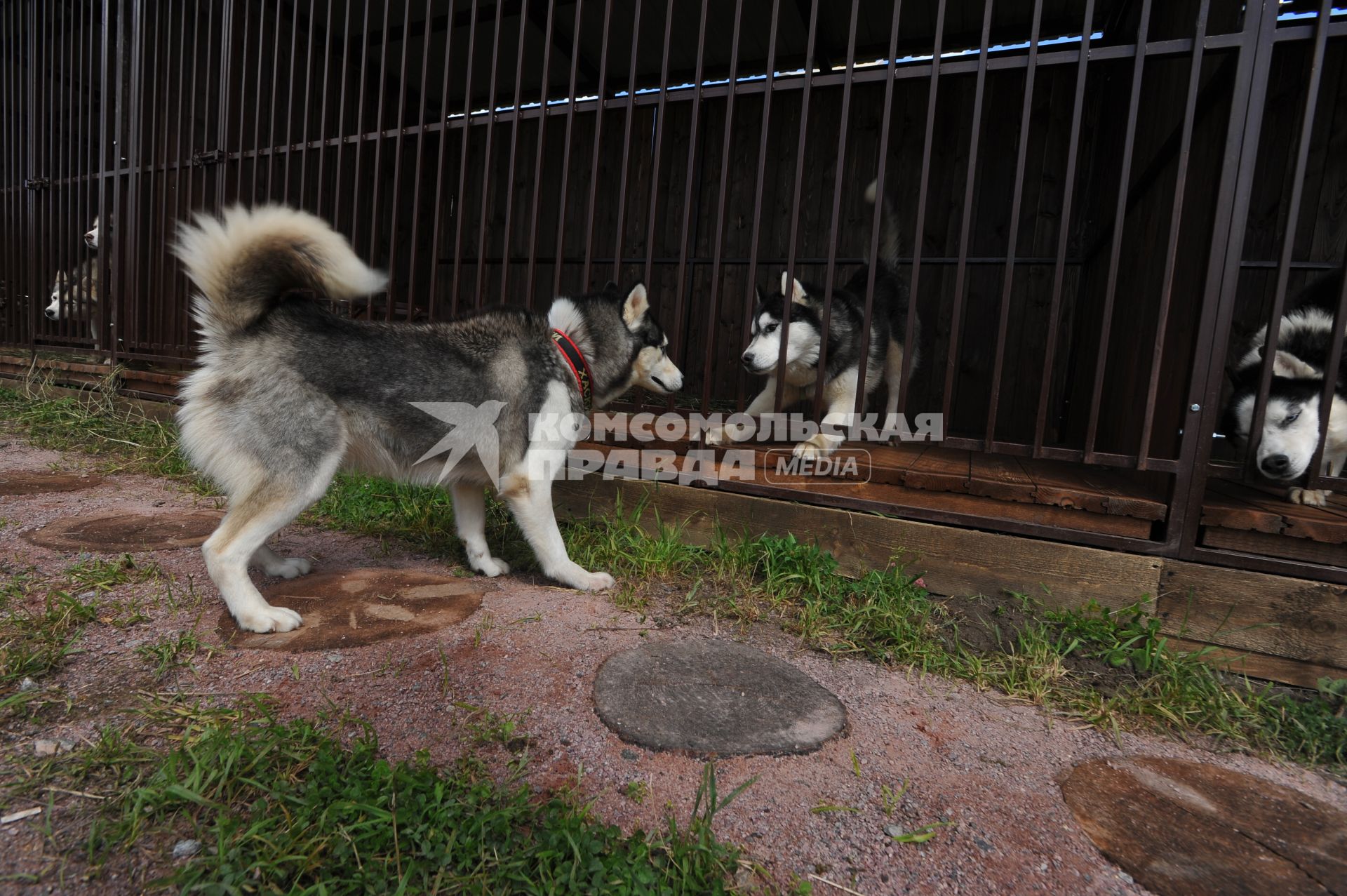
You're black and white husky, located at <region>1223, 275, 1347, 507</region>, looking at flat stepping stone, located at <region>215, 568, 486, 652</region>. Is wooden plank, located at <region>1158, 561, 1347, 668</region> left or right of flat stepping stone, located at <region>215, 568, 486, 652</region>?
left

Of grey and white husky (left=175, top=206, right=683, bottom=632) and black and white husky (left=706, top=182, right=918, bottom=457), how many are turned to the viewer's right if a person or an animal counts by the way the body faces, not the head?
1

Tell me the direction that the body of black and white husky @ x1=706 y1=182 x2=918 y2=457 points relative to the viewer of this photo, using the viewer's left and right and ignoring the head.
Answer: facing the viewer and to the left of the viewer

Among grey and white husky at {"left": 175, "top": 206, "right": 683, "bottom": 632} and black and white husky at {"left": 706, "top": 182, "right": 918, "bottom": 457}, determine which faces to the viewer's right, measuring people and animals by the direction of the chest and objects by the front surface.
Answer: the grey and white husky

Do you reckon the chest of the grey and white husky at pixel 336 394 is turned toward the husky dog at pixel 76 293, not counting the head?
no

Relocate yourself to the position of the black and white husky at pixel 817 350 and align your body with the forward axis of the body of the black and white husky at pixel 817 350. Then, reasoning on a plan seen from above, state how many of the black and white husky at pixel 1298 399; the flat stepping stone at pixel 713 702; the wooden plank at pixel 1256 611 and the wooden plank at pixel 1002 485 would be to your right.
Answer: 0

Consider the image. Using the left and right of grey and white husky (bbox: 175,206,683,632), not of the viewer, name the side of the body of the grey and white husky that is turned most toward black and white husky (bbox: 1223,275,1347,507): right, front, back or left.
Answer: front

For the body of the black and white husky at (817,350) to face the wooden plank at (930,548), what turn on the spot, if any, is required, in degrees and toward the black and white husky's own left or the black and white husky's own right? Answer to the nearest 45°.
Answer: approximately 45° to the black and white husky's own left

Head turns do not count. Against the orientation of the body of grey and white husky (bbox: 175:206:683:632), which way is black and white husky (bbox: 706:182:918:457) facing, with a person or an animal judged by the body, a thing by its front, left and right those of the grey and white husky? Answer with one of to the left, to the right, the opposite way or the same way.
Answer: the opposite way

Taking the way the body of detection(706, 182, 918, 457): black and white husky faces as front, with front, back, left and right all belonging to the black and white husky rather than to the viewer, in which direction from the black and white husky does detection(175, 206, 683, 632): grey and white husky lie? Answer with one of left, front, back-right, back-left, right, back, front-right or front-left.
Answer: front

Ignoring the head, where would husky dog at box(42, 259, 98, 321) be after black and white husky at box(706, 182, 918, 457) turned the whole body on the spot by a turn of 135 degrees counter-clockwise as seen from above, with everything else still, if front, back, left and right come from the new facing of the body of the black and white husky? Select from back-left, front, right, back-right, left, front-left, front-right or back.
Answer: back

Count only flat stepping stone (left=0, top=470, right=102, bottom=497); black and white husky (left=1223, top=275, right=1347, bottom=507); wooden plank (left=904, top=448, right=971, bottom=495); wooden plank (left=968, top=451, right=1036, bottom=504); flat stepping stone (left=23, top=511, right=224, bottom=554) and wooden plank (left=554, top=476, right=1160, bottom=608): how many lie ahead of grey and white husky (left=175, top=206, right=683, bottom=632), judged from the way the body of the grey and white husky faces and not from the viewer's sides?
4

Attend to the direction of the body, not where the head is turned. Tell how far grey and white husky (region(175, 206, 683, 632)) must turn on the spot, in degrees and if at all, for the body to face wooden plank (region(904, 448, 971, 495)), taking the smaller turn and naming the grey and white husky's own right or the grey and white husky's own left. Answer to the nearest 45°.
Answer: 0° — it already faces it

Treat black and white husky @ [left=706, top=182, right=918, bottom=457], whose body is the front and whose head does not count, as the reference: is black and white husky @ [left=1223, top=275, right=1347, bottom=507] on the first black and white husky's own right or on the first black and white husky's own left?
on the first black and white husky's own left

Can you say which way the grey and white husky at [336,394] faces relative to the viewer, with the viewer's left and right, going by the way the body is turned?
facing to the right of the viewer

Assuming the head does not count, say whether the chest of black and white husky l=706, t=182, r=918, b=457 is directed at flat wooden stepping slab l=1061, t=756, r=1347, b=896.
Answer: no
